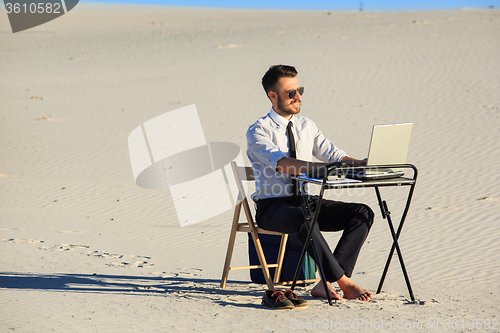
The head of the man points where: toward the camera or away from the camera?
toward the camera

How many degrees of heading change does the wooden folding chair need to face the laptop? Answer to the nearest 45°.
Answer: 0° — it already faces it

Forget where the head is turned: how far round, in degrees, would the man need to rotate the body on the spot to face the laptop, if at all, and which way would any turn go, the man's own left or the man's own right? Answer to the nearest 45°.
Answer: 0° — they already face it

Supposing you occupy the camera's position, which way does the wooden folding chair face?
facing the viewer and to the right of the viewer
